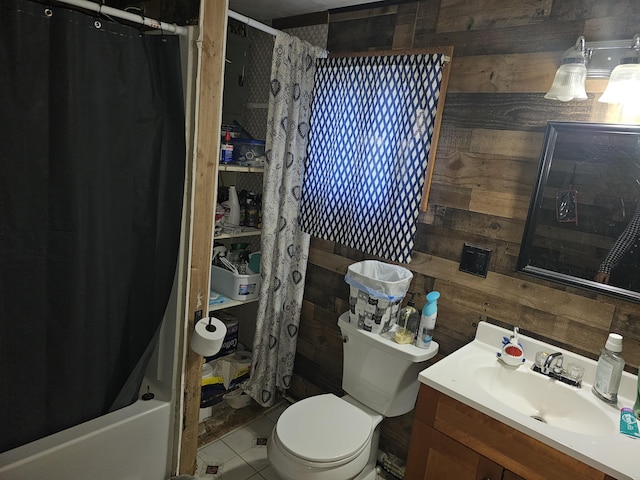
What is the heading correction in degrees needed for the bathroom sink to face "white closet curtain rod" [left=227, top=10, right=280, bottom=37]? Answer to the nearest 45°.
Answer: approximately 45° to its right

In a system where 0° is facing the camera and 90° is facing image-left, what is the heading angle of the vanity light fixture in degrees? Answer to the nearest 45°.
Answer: approximately 45°

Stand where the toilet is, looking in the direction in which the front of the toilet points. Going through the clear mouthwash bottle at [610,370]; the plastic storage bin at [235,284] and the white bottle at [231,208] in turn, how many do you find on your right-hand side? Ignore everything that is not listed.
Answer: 2

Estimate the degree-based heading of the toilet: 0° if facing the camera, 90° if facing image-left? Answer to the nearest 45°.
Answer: approximately 45°

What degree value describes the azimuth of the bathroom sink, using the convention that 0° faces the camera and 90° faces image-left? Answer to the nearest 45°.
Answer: approximately 45°

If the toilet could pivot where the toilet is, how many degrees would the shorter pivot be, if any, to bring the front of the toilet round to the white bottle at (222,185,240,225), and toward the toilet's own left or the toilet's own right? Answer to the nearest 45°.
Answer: approximately 90° to the toilet's own right
